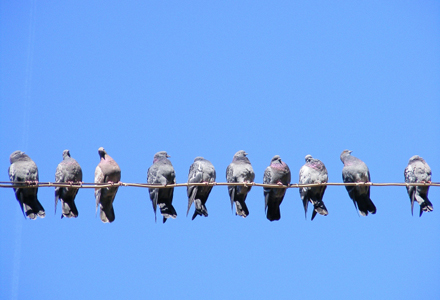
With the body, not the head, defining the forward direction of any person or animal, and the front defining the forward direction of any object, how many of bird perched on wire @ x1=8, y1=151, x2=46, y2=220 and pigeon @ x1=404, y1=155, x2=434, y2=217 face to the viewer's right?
0
